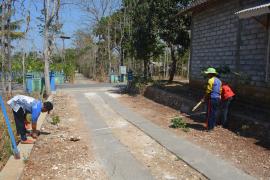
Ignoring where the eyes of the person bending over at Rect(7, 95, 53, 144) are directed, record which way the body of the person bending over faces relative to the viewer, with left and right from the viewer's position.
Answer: facing to the right of the viewer

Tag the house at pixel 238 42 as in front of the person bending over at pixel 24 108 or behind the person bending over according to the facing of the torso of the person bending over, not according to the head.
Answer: in front

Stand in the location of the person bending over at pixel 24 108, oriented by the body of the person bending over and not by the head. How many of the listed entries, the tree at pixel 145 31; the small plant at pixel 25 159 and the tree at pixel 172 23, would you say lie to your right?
1

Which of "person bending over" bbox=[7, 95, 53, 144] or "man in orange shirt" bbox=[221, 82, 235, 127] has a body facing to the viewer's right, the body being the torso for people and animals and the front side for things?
the person bending over

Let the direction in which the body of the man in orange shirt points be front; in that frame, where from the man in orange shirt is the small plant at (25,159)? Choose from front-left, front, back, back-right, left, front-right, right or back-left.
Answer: front-left

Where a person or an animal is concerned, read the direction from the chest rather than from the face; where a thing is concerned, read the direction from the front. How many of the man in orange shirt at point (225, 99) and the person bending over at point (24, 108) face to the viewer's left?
1

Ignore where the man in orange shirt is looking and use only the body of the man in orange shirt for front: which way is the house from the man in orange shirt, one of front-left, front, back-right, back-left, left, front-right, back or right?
right

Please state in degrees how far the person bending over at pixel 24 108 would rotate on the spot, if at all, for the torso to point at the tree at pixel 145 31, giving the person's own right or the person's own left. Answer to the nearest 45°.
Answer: approximately 45° to the person's own left

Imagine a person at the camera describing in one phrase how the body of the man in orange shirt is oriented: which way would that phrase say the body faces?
to the viewer's left

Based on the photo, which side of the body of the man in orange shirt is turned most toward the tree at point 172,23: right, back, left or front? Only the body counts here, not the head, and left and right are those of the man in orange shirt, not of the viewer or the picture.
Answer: right

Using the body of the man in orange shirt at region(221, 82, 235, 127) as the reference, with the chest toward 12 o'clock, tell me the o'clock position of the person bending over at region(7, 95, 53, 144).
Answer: The person bending over is roughly at 11 o'clock from the man in orange shirt.

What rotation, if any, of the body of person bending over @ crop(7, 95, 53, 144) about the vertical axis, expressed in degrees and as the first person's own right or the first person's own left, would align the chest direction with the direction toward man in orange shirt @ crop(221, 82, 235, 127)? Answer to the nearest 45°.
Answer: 0° — they already face them
